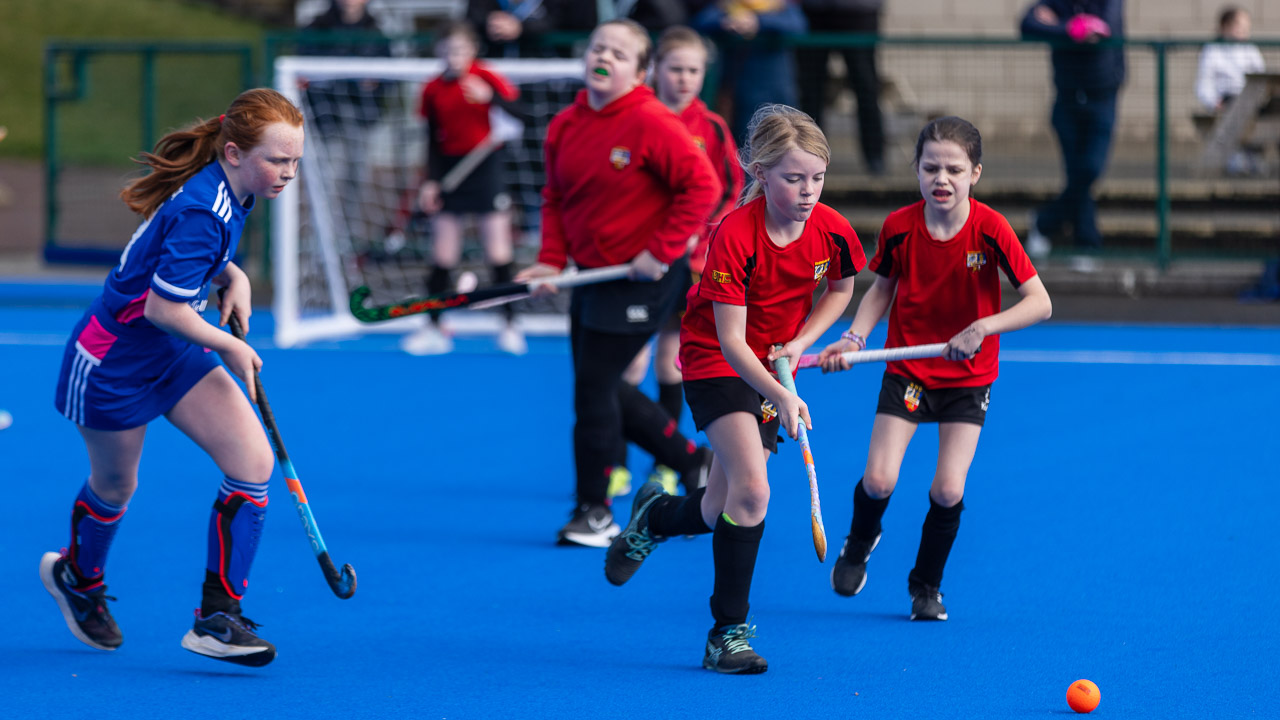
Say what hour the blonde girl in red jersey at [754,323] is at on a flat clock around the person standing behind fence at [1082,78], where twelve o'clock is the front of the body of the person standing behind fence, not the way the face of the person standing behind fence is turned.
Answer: The blonde girl in red jersey is roughly at 12 o'clock from the person standing behind fence.

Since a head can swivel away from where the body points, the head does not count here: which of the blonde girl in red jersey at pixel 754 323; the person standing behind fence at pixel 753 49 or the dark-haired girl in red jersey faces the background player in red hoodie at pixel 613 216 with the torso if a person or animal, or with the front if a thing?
the person standing behind fence

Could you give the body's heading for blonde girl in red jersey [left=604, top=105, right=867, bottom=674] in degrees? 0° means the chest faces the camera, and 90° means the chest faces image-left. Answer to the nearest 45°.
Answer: approximately 315°

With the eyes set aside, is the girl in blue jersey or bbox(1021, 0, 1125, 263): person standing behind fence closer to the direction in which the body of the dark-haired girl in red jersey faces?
the girl in blue jersey

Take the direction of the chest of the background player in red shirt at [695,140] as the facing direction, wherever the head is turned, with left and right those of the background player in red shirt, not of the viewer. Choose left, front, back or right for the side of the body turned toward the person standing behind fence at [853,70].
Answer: back

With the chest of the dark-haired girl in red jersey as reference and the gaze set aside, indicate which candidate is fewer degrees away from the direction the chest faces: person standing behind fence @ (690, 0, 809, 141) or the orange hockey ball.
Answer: the orange hockey ball

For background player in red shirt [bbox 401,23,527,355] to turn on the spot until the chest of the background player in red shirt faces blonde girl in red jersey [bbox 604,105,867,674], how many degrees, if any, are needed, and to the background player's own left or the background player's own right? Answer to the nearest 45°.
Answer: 0° — they already face them

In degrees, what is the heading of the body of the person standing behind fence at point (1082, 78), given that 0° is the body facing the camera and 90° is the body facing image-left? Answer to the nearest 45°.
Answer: approximately 0°

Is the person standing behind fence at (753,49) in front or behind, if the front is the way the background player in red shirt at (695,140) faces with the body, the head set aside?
behind
